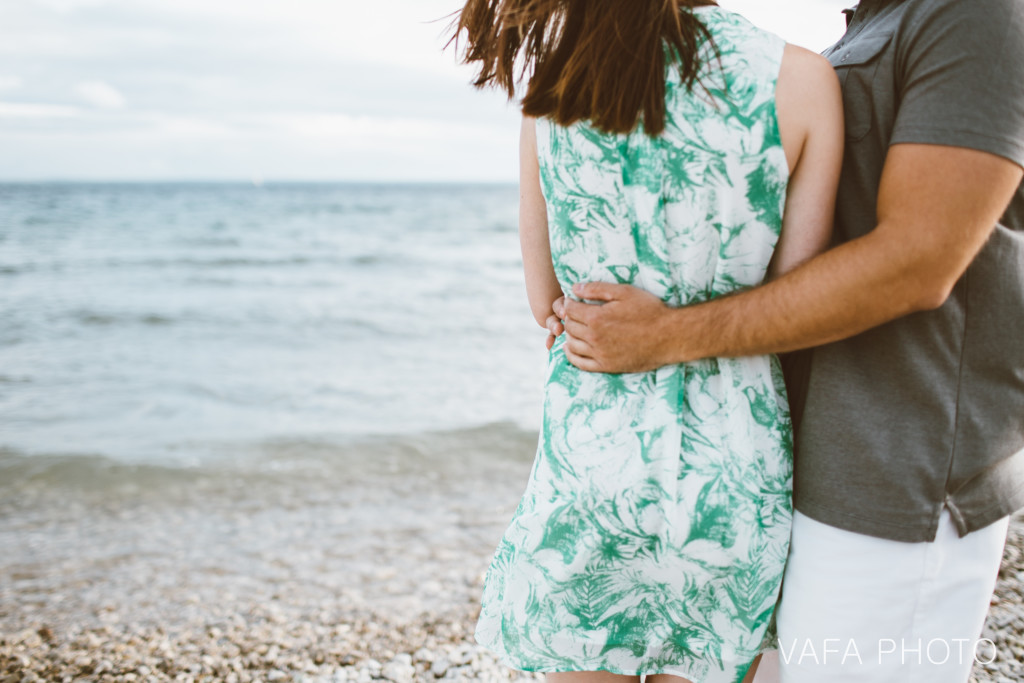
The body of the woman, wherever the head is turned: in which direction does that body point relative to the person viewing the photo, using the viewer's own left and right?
facing away from the viewer

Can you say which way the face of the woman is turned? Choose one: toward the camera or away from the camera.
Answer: away from the camera
